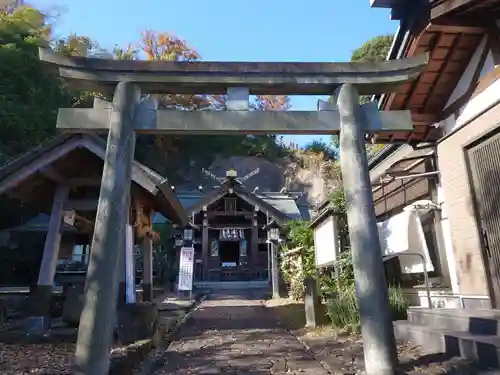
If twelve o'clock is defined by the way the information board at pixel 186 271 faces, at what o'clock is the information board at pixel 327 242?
the information board at pixel 327 242 is roughly at 11 o'clock from the information board at pixel 186 271.

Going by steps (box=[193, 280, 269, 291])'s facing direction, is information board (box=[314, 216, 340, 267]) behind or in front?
in front

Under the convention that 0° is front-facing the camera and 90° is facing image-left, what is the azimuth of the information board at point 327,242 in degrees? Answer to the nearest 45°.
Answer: approximately 45°

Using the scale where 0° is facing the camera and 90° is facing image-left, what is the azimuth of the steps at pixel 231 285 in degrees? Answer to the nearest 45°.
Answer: approximately 0°

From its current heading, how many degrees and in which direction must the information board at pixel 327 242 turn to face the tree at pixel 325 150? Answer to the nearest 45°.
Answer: approximately 135° to its right

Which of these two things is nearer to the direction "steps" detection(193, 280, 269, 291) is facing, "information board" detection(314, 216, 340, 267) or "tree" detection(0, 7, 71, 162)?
the information board

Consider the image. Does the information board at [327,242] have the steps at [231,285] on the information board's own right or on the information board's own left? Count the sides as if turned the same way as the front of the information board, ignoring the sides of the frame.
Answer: on the information board's own right

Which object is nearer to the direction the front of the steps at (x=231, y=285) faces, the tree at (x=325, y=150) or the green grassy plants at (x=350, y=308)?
the green grassy plants

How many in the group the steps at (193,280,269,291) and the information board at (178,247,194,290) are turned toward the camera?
2

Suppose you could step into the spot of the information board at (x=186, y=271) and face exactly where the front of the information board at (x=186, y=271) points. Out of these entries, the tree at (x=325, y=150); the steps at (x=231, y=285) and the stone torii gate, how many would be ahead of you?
1
